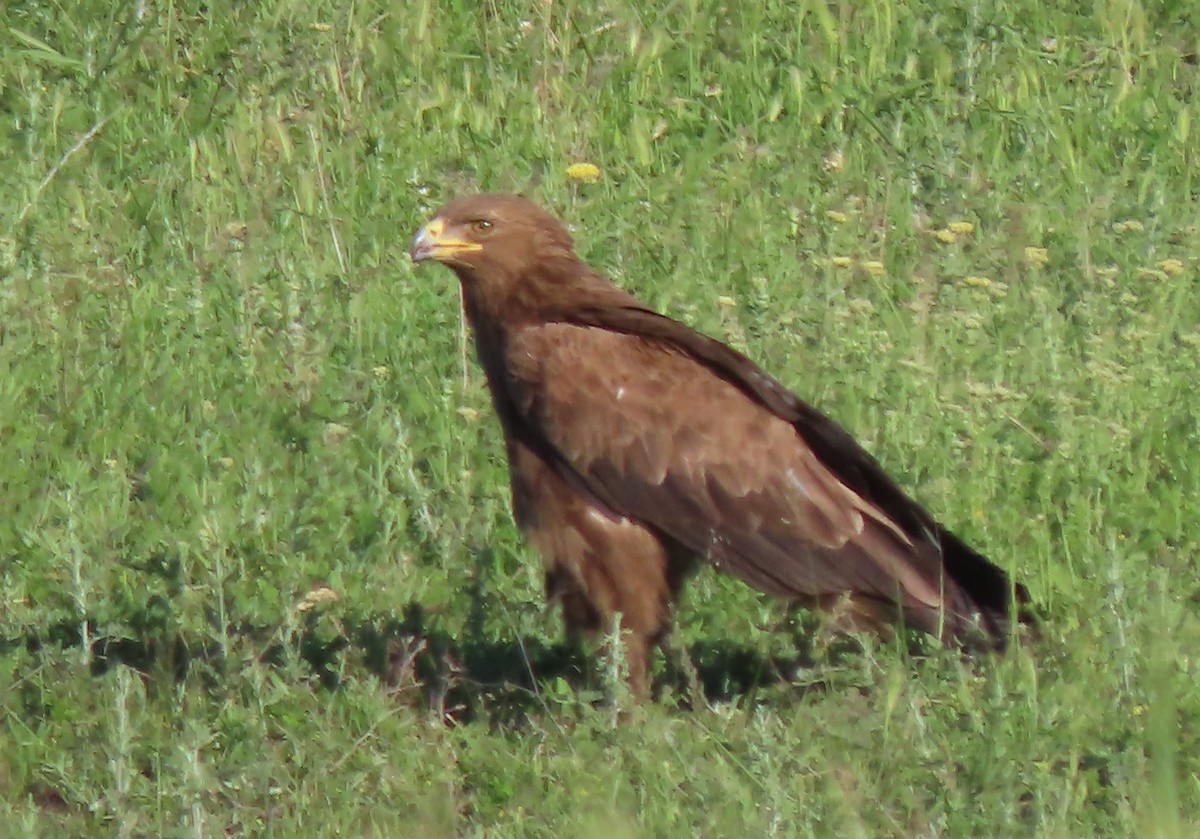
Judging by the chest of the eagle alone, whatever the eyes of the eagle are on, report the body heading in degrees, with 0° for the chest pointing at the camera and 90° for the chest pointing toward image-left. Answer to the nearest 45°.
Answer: approximately 90°

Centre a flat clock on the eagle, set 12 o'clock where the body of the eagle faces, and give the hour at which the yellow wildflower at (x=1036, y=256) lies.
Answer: The yellow wildflower is roughly at 4 o'clock from the eagle.

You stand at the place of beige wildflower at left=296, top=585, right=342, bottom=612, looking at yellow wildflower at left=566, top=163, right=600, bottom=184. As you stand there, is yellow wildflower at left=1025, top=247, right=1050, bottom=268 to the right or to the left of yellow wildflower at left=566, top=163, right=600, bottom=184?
right

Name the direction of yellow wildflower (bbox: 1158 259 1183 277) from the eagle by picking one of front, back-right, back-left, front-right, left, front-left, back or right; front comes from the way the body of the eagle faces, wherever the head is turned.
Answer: back-right

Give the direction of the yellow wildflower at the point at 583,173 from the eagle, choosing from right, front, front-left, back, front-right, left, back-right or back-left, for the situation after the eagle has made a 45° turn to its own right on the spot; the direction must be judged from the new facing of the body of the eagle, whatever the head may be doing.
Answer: front-right
